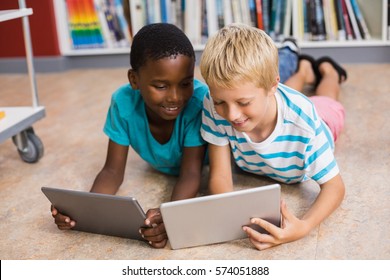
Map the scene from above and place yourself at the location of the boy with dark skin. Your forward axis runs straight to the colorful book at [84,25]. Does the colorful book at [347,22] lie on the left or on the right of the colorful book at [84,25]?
right

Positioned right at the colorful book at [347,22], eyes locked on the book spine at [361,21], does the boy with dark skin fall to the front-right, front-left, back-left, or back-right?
back-right

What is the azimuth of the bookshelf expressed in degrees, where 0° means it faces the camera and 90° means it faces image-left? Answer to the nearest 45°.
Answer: approximately 0°

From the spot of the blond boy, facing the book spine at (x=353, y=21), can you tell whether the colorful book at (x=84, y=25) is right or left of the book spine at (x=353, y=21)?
left

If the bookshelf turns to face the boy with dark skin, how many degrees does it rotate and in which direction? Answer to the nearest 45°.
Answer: approximately 45° to its right

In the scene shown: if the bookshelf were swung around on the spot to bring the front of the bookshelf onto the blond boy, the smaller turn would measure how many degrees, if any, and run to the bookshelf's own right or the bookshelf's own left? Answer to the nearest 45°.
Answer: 0° — it already faces them
